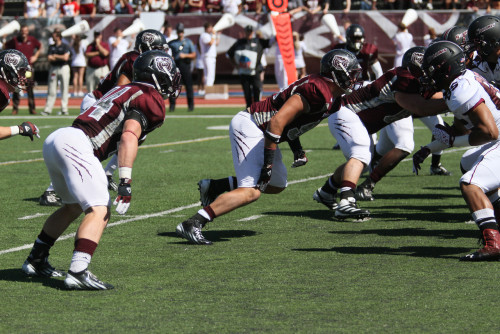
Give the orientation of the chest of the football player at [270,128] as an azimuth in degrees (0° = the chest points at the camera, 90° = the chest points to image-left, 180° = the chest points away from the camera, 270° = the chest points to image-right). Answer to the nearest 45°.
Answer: approximately 270°

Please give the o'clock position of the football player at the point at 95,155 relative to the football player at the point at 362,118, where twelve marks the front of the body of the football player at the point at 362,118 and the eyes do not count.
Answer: the football player at the point at 95,155 is roughly at 4 o'clock from the football player at the point at 362,118.

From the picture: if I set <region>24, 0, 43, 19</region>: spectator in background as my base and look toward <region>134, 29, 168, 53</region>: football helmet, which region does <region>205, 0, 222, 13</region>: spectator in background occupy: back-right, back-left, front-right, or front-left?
front-left

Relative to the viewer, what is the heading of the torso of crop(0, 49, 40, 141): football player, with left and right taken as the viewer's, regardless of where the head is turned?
facing to the right of the viewer

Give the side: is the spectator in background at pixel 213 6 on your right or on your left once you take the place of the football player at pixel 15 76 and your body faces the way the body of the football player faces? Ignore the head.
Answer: on your left

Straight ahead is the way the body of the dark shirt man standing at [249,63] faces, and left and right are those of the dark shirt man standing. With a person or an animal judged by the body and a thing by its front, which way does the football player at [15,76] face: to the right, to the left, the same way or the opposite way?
to the left

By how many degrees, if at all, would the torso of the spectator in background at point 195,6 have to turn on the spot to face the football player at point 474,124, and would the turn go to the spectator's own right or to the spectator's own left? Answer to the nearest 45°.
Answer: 0° — they already face them

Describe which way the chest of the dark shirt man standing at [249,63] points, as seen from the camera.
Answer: toward the camera

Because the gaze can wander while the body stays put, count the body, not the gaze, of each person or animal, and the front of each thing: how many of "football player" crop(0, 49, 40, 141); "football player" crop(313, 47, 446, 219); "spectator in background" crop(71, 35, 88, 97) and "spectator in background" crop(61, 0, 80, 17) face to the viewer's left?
0

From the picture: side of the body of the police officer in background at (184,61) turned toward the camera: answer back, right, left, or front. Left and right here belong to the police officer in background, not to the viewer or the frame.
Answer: front

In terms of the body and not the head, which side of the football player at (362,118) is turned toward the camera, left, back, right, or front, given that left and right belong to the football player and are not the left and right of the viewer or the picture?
right

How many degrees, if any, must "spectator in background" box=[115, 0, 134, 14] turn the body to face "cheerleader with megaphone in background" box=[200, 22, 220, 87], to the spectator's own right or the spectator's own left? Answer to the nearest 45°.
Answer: approximately 45° to the spectator's own left

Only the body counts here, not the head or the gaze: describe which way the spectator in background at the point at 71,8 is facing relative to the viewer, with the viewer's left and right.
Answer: facing the viewer

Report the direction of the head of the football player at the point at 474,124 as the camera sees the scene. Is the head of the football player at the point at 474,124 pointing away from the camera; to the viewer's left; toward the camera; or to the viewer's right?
to the viewer's left

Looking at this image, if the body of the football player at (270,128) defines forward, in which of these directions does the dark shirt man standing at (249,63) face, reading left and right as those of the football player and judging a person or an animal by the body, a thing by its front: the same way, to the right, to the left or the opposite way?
to the right
